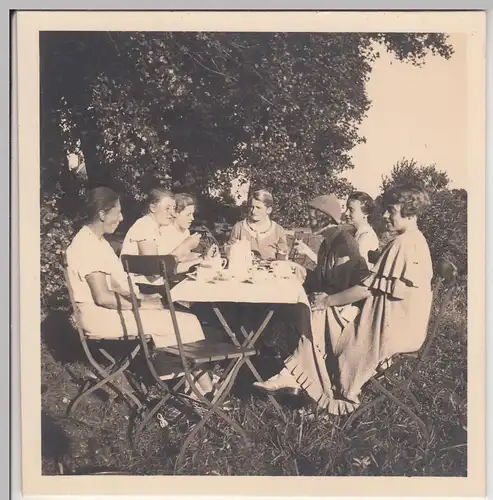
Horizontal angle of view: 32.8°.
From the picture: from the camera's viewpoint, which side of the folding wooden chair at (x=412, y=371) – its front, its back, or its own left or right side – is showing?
left

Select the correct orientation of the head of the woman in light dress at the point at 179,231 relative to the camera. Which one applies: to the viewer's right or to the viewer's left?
to the viewer's right

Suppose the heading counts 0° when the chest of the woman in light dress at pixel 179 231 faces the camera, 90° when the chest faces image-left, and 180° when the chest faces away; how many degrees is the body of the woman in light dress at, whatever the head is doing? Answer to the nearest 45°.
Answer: approximately 315°
